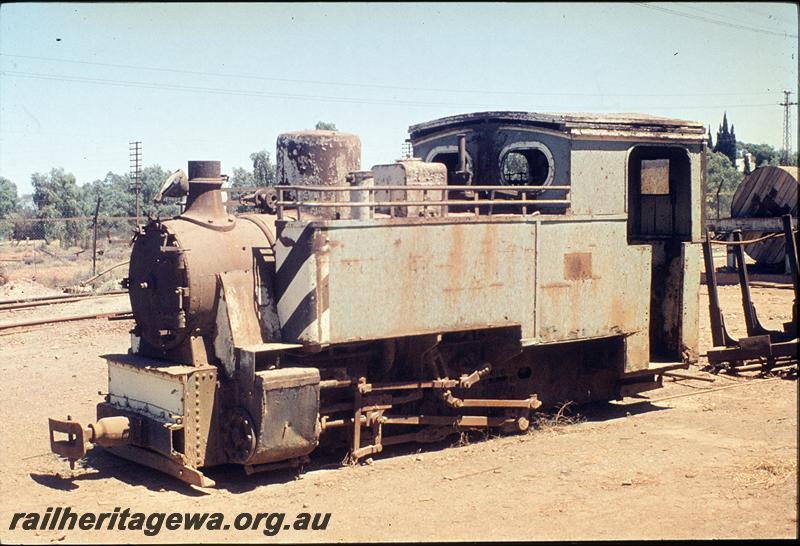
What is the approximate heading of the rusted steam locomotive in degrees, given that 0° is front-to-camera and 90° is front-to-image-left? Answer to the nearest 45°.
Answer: approximately 45°
